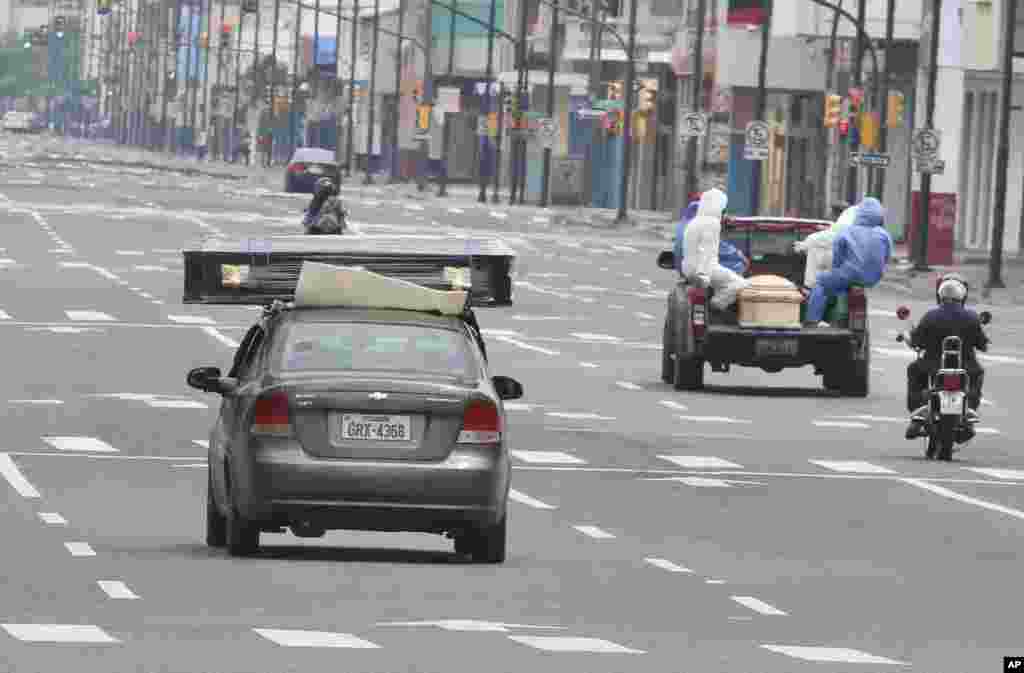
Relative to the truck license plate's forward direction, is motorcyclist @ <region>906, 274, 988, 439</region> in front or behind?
in front

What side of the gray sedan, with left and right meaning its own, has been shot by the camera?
back

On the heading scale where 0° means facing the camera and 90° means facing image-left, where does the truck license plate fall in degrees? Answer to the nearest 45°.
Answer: approximately 0°

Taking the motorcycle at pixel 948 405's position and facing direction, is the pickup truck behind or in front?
in front

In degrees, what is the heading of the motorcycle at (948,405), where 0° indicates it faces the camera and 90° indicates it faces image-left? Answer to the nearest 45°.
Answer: approximately 180°

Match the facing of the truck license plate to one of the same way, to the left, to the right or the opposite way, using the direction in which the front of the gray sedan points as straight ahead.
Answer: the opposite way

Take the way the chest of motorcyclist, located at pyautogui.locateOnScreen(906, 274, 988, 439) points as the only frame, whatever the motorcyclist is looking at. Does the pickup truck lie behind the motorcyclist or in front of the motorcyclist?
in front

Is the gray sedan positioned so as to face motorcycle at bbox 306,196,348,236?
yes

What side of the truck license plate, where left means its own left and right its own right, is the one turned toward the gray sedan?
front

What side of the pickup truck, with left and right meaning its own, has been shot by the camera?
back

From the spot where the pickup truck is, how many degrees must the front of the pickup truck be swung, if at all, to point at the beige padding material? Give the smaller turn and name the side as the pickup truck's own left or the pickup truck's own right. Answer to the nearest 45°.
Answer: approximately 180°

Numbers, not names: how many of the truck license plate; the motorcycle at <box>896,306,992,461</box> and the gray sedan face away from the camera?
2

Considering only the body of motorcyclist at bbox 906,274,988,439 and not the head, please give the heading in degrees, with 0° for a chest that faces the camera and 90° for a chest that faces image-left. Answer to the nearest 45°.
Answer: approximately 180°

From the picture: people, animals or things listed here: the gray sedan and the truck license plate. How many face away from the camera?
1
